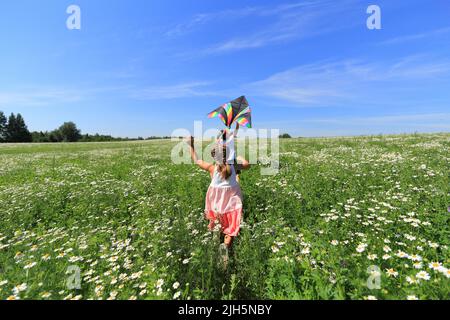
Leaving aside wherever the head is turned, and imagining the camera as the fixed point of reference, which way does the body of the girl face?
away from the camera
